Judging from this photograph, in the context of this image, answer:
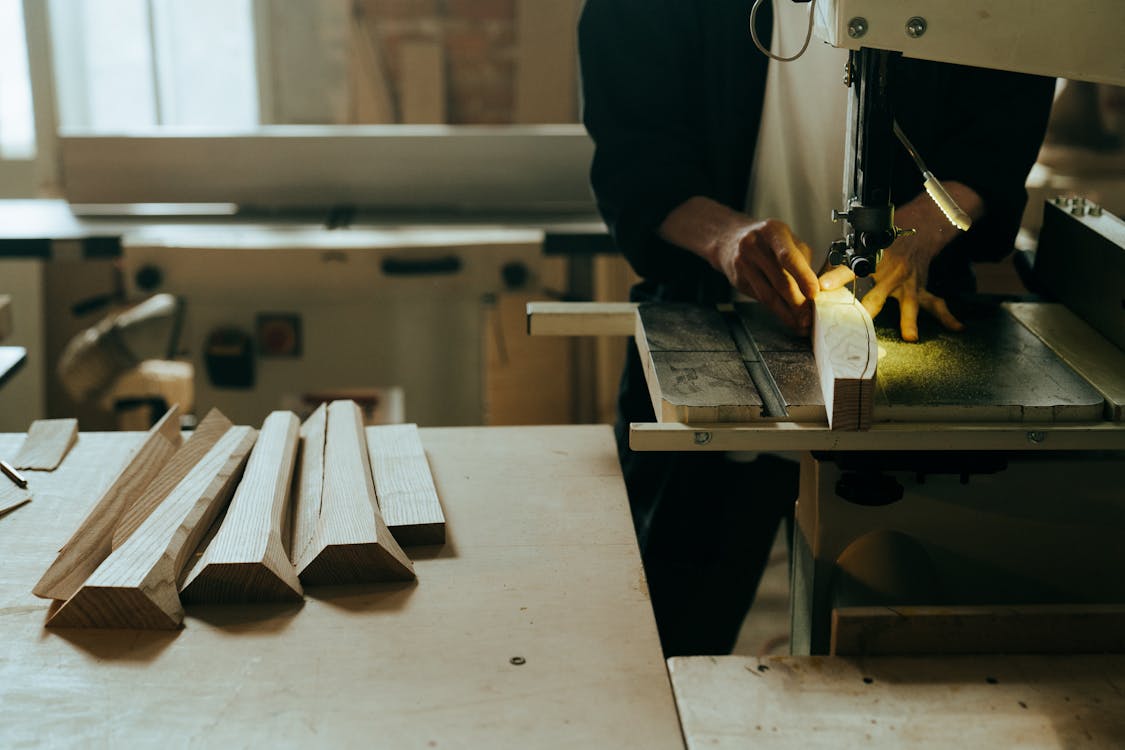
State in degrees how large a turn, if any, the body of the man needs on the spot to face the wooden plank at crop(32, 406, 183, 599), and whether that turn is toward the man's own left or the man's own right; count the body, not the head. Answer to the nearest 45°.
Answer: approximately 45° to the man's own right

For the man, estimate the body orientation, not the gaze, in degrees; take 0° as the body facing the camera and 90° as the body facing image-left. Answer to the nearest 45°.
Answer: approximately 0°

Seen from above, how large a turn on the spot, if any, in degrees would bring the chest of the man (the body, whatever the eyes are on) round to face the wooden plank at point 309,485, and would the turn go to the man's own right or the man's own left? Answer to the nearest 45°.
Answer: approximately 45° to the man's own right

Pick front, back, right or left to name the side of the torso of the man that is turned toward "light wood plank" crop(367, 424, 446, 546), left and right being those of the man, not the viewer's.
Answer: front

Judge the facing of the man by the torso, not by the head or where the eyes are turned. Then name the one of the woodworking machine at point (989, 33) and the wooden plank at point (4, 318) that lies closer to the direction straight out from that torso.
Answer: the woodworking machine

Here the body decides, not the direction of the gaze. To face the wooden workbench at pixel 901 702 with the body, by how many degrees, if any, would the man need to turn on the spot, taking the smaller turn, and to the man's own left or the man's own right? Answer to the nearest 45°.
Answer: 0° — they already face it

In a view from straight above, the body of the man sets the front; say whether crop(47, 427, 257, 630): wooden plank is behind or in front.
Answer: in front

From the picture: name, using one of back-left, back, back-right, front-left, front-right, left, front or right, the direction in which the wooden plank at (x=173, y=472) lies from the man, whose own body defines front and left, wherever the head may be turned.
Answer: front-right

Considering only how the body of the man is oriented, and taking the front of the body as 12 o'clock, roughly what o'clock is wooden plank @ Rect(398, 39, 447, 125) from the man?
The wooden plank is roughly at 5 o'clock from the man.

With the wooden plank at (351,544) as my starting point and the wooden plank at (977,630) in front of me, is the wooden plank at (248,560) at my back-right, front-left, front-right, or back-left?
back-right

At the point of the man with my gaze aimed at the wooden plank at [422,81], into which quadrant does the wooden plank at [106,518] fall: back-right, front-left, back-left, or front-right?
back-left

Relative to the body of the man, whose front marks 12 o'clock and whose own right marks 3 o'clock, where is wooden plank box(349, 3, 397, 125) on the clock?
The wooden plank is roughly at 5 o'clock from the man.

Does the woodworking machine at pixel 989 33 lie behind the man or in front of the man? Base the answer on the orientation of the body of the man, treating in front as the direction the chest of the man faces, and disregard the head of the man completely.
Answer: in front
